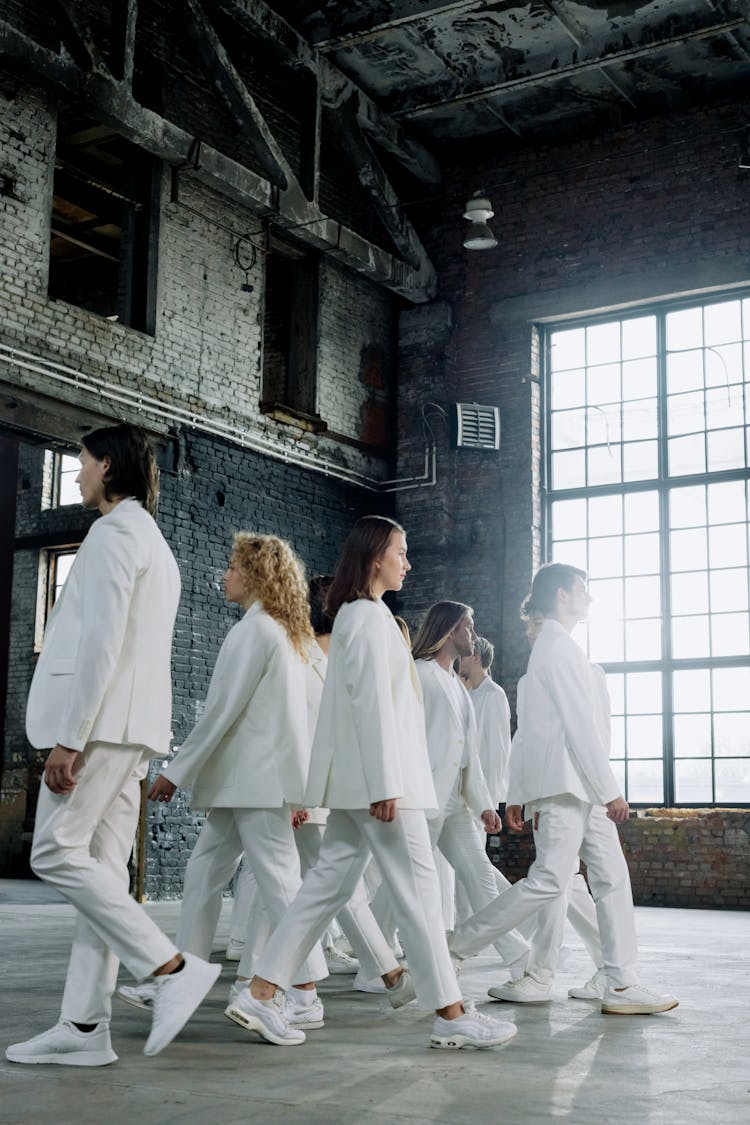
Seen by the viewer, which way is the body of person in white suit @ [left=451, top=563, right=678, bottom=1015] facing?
to the viewer's right

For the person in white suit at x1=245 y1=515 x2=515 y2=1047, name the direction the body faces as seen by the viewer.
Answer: to the viewer's right

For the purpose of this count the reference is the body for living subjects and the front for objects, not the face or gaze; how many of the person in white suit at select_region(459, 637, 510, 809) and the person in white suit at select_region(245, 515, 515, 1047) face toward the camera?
0

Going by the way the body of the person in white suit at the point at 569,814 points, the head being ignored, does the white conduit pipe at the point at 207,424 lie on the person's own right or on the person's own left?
on the person's own left

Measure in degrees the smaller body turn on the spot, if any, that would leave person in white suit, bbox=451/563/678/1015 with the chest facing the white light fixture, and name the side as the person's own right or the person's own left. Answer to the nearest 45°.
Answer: approximately 90° to the person's own left

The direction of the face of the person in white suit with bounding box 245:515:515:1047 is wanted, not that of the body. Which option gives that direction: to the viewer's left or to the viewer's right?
to the viewer's right

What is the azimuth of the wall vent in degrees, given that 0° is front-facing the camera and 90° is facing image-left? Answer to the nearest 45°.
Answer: approximately 0°

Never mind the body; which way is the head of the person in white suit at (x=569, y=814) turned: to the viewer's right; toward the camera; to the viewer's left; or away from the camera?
to the viewer's right
